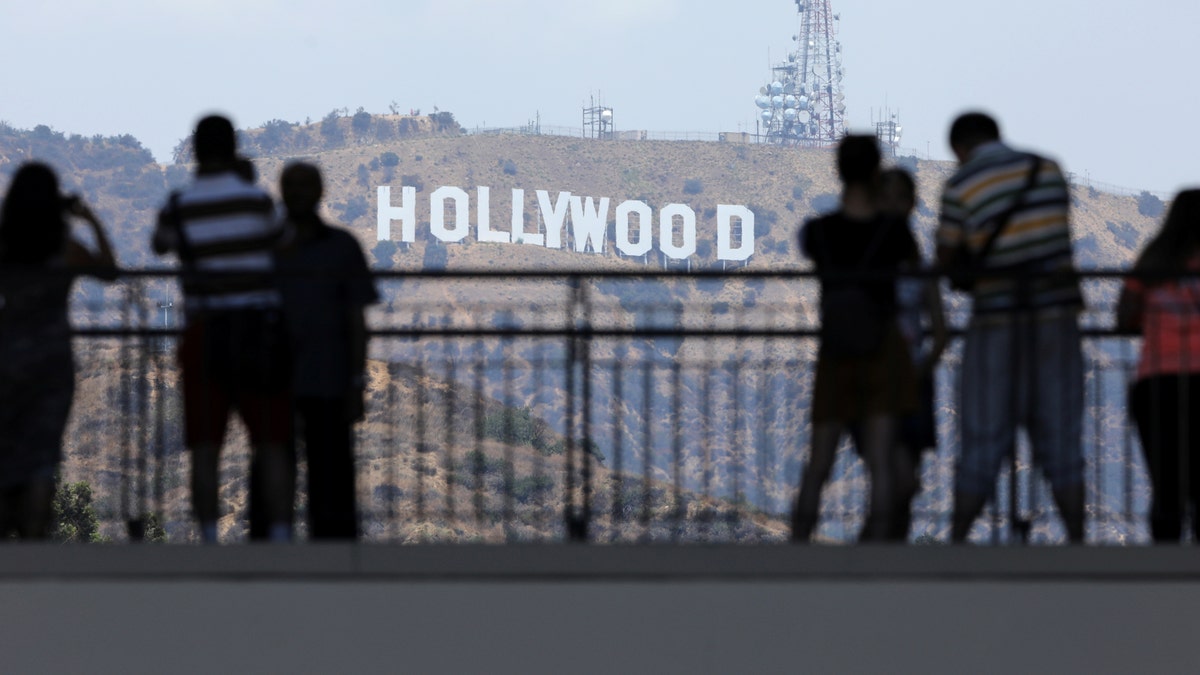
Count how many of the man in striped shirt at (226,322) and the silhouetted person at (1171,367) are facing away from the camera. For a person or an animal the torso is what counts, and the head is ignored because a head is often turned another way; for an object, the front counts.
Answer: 2

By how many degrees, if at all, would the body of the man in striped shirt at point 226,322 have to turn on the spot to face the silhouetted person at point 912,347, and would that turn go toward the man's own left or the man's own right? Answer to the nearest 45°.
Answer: approximately 90° to the man's own right

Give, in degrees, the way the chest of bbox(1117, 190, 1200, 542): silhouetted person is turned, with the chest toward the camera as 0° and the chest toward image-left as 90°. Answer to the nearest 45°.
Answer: approximately 180°

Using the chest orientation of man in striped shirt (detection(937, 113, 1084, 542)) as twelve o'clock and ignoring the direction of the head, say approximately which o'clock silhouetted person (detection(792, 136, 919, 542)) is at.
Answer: The silhouetted person is roughly at 10 o'clock from the man in striped shirt.

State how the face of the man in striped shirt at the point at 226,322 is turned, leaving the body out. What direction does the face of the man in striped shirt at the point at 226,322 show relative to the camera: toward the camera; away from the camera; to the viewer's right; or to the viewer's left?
away from the camera

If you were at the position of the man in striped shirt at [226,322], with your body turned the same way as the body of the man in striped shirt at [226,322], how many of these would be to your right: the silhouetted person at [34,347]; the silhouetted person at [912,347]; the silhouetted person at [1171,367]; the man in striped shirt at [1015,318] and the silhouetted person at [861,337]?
4

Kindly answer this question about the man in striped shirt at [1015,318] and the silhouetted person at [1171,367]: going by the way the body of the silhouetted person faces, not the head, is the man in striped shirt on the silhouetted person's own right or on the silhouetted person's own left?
on the silhouetted person's own left

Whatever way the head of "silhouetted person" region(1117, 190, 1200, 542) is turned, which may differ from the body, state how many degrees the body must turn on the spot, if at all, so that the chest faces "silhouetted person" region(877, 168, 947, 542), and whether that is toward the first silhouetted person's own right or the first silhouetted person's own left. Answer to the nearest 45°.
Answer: approximately 90° to the first silhouetted person's own left

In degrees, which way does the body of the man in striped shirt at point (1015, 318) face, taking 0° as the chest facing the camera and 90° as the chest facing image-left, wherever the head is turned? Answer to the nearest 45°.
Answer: approximately 135°

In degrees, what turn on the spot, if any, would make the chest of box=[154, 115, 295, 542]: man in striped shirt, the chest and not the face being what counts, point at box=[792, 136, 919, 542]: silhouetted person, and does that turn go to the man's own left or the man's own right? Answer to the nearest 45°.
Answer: approximately 90° to the man's own right

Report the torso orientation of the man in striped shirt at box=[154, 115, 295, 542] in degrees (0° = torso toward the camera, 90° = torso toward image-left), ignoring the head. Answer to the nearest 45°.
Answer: approximately 180°
